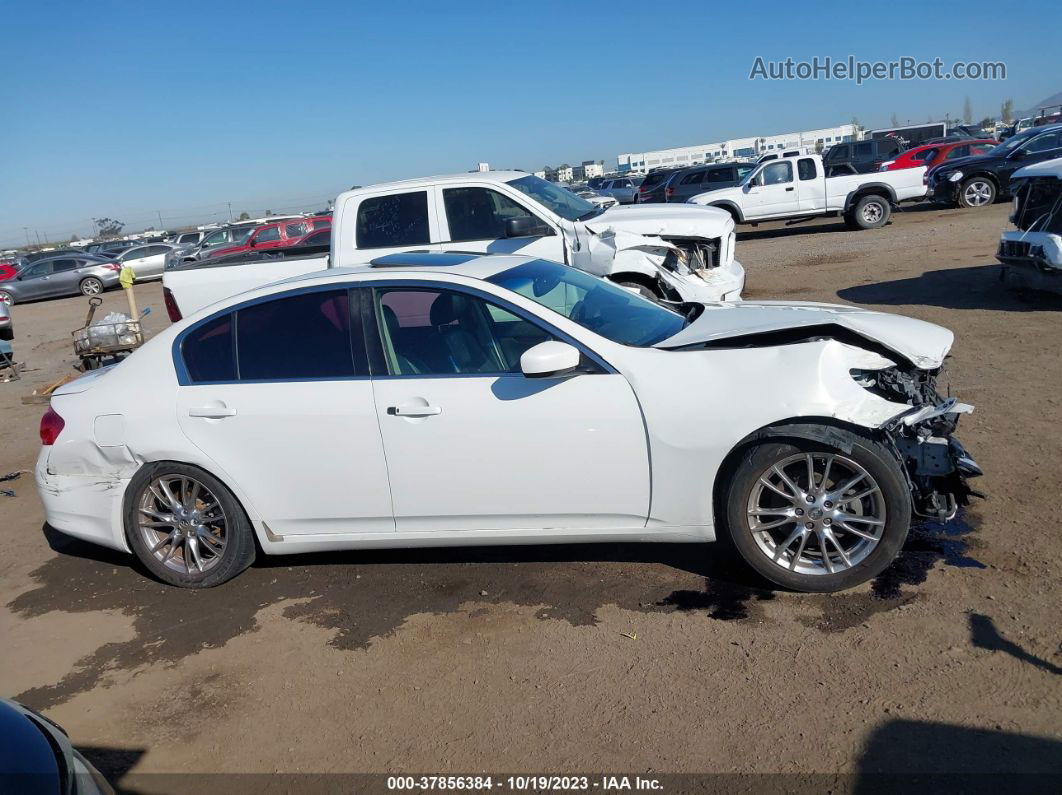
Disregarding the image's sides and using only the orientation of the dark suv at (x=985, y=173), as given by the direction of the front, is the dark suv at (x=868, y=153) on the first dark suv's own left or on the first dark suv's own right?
on the first dark suv's own right

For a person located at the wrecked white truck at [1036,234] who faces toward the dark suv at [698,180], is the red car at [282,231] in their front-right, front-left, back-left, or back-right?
front-left

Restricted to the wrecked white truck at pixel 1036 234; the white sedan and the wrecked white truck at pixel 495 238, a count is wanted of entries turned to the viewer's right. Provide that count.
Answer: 2

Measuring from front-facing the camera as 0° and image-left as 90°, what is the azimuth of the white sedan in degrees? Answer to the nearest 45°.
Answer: approximately 270°

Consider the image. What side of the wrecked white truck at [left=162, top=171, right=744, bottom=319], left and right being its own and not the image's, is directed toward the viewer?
right

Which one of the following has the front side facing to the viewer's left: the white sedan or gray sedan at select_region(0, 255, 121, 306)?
the gray sedan

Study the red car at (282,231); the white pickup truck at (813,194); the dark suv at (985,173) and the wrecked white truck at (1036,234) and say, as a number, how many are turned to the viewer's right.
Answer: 0

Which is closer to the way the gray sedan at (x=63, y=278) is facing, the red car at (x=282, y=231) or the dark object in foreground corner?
the dark object in foreground corner

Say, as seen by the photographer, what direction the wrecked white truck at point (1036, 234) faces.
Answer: facing the viewer and to the left of the viewer

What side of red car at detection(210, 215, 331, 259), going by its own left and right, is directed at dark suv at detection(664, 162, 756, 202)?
back

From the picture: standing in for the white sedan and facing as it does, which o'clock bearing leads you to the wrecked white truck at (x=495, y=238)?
The wrecked white truck is roughly at 9 o'clock from the white sedan.

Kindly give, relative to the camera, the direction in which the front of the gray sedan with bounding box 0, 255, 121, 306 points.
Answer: facing to the left of the viewer

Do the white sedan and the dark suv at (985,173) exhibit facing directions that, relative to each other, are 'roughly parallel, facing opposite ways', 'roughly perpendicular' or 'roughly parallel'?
roughly parallel, facing opposite ways

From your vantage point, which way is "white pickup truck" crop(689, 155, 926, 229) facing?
to the viewer's left

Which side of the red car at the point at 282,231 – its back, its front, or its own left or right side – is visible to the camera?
left

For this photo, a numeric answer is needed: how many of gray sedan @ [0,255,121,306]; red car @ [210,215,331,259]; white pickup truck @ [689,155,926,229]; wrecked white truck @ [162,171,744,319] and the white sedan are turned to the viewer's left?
3
